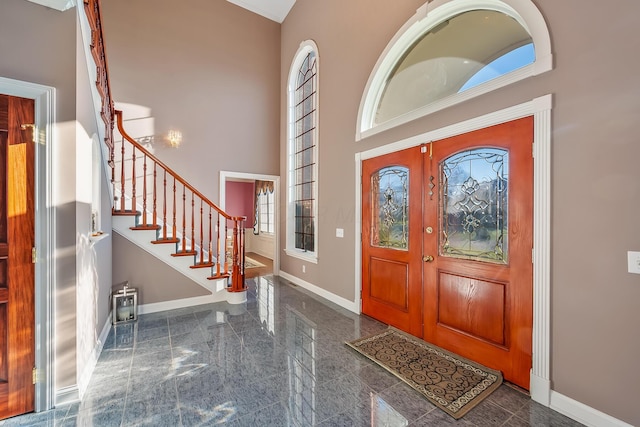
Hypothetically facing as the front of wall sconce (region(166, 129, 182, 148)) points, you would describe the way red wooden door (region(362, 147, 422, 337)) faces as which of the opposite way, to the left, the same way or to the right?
to the right

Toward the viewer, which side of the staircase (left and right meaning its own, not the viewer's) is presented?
right

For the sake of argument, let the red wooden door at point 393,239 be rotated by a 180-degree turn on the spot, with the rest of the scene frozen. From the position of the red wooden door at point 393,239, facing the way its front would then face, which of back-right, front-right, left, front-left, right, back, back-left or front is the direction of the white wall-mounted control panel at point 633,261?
right

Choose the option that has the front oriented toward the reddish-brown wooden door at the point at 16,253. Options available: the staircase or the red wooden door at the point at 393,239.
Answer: the red wooden door at the point at 393,239

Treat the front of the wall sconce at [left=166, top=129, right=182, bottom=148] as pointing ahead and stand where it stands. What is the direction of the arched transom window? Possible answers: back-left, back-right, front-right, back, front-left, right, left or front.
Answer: front-left

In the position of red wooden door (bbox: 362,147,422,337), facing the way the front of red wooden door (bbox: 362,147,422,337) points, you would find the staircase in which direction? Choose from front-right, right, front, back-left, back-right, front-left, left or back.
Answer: front-right

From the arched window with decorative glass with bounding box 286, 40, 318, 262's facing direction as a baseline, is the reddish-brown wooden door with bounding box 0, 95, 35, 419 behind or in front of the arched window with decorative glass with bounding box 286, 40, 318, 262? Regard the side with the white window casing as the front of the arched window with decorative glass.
in front

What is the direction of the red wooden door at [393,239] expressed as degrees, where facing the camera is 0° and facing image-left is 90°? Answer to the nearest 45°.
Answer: approximately 45°

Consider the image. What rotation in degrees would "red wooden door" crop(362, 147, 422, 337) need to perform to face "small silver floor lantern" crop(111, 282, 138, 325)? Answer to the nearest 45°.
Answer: approximately 45° to its right

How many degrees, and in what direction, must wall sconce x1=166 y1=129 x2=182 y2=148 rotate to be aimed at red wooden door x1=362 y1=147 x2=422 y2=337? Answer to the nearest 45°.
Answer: approximately 45° to its left

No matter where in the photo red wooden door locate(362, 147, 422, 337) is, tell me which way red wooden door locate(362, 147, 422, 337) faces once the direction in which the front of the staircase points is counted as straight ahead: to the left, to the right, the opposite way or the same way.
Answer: the opposite way

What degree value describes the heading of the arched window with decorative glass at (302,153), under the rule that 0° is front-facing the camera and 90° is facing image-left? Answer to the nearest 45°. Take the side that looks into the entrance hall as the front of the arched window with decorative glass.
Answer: approximately 45°

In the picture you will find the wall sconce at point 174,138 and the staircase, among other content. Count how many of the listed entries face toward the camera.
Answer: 1

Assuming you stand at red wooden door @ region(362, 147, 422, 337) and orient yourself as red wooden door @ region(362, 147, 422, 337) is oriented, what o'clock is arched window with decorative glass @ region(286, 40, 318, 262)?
The arched window with decorative glass is roughly at 3 o'clock from the red wooden door.
